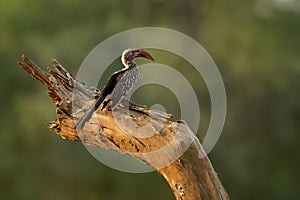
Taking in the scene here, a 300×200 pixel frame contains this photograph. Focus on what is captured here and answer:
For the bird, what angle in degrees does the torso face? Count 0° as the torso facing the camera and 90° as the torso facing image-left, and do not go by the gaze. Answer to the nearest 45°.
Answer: approximately 270°
